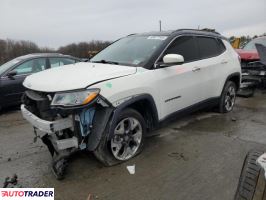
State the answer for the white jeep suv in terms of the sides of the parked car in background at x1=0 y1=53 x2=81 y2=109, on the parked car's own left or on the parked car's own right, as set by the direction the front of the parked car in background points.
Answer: on the parked car's own left

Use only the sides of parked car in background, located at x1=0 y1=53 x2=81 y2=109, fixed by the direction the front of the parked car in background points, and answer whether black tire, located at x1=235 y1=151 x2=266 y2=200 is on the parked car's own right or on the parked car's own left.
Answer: on the parked car's own left

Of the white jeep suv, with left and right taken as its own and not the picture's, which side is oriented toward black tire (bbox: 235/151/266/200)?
left

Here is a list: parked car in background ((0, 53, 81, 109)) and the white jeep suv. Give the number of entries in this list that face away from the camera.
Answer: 0

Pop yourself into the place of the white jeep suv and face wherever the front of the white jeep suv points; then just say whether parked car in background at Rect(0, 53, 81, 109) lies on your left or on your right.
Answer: on your right

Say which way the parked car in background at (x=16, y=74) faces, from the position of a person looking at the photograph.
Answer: facing the viewer and to the left of the viewer
